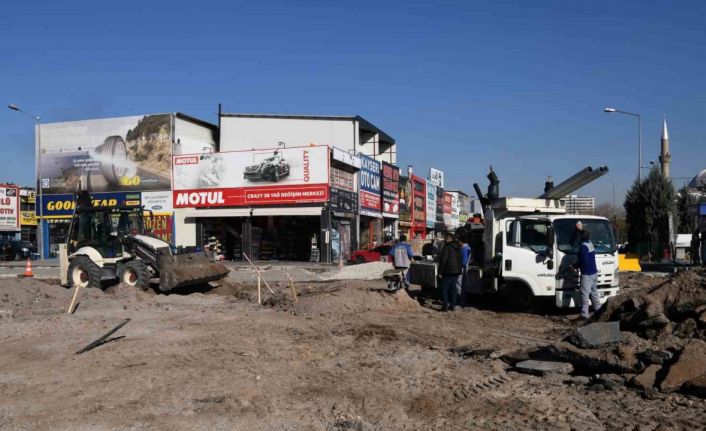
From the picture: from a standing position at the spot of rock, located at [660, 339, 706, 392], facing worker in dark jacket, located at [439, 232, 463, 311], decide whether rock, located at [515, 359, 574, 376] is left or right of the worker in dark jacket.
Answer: left

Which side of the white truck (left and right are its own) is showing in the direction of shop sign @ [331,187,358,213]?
back

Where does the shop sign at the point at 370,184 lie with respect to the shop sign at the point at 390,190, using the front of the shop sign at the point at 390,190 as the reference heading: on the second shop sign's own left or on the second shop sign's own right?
on the second shop sign's own right

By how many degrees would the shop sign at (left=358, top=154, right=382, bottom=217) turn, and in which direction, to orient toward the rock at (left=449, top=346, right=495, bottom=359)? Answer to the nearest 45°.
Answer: approximately 45° to its right

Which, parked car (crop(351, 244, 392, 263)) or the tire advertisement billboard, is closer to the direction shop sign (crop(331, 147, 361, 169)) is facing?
the parked car

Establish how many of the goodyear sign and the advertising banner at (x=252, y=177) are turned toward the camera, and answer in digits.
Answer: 2

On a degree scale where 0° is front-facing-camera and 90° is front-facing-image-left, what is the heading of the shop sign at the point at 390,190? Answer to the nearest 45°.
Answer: approximately 315°

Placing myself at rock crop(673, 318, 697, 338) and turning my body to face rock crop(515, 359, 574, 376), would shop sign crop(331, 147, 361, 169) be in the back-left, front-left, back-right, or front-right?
back-right

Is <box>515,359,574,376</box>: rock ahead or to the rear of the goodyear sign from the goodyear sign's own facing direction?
ahead

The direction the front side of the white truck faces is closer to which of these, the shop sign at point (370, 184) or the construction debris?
the construction debris

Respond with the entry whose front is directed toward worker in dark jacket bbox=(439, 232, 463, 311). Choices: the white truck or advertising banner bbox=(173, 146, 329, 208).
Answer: the advertising banner

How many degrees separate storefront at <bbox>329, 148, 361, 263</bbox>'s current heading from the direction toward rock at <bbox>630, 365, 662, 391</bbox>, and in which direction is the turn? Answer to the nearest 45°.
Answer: approximately 45° to its right
